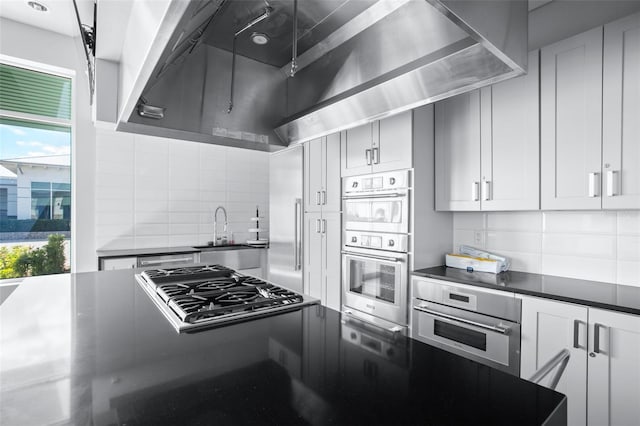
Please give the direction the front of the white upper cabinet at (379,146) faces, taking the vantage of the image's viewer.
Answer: facing the viewer and to the left of the viewer

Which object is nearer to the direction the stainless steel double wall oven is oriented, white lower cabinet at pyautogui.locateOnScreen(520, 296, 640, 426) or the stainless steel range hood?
the stainless steel range hood

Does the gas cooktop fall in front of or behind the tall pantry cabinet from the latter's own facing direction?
in front

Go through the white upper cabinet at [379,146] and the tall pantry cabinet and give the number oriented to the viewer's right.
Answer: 0

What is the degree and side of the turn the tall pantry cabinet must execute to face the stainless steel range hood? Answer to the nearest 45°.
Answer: approximately 45° to its left

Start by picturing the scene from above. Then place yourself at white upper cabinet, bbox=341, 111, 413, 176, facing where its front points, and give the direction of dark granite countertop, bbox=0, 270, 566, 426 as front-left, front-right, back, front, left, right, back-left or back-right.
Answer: front-left

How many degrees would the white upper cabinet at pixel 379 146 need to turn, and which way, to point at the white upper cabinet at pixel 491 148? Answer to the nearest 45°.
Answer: approximately 135° to its left

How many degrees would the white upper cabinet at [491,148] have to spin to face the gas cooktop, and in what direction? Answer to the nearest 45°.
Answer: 0° — it already faces it

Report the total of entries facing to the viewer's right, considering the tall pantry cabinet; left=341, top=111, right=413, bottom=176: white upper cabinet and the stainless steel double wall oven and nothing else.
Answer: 0
